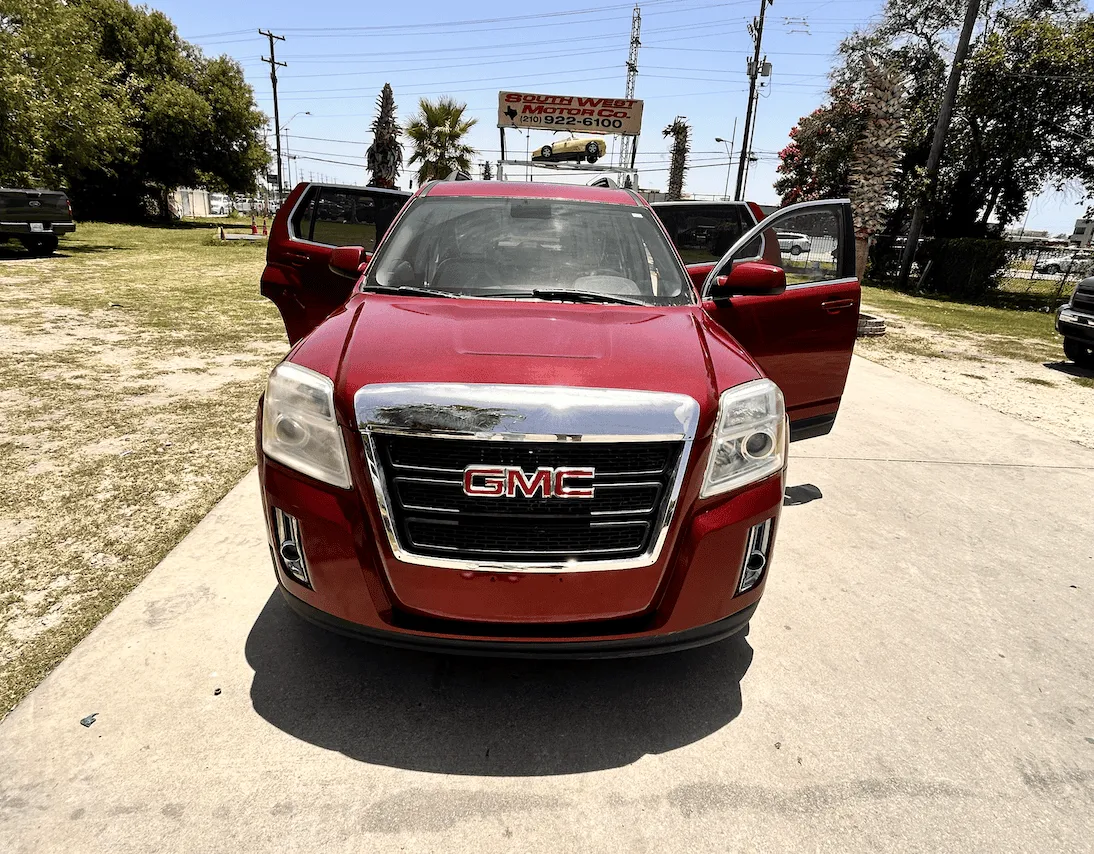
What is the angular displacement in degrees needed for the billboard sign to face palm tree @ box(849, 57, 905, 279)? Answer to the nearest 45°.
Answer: approximately 45° to its left

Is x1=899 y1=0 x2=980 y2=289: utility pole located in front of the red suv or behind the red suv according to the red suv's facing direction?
behind

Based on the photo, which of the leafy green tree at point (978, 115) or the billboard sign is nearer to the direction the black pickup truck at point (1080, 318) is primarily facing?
the billboard sign

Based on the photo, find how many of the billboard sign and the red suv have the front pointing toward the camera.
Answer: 2

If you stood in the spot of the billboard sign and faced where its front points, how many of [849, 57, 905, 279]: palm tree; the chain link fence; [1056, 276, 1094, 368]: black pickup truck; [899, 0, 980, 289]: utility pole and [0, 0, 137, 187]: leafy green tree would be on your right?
1

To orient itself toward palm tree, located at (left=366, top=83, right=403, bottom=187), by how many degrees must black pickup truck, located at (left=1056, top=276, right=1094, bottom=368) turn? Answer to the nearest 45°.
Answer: approximately 90° to its right

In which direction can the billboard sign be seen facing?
toward the camera

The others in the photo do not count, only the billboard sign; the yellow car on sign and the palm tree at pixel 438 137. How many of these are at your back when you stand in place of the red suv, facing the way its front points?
3

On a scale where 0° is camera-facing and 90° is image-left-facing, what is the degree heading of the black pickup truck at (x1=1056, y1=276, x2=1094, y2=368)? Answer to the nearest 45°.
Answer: approximately 45°

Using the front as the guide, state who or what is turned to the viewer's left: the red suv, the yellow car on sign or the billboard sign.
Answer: the yellow car on sign

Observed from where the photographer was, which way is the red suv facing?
facing the viewer

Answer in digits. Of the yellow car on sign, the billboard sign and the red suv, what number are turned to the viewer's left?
1

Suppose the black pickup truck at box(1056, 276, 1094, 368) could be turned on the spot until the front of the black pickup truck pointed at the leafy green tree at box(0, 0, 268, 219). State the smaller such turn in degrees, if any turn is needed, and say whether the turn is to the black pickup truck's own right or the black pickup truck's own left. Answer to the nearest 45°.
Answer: approximately 45° to the black pickup truck's own right

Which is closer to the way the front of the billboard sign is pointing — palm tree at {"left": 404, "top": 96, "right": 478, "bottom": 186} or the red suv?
the red suv

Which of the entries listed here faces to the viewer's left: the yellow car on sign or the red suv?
the yellow car on sign

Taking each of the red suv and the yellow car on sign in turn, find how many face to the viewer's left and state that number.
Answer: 1

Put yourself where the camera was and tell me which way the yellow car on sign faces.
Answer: facing to the left of the viewer

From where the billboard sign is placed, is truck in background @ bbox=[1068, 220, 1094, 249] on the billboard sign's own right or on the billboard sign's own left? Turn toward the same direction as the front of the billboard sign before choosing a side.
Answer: on the billboard sign's own left
